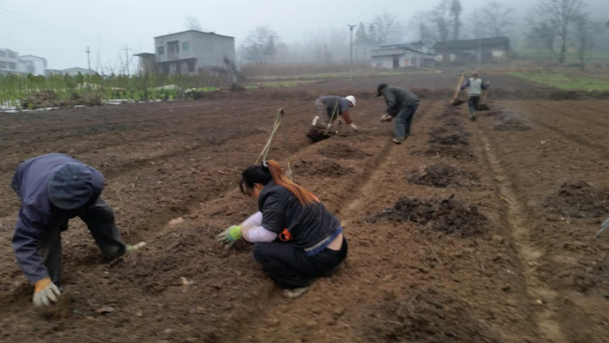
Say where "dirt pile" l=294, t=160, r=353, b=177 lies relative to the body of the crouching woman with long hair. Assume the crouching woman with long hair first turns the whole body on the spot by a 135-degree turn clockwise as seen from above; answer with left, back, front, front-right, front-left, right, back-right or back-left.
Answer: front-left

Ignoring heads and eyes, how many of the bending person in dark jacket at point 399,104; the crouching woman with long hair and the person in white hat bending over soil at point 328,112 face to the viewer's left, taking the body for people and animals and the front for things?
2

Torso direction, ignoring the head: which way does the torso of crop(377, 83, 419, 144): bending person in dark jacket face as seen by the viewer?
to the viewer's left

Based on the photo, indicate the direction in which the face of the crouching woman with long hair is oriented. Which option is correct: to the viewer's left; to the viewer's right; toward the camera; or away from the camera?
to the viewer's left

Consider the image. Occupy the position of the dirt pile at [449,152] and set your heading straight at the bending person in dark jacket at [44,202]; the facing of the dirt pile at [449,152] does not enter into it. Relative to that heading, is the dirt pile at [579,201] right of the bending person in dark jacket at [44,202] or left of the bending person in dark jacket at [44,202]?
left

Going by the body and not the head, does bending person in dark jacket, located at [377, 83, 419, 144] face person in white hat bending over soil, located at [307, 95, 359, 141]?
yes

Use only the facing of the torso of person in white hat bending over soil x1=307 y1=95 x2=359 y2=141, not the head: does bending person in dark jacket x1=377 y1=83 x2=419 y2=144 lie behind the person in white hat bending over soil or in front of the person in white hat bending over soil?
in front

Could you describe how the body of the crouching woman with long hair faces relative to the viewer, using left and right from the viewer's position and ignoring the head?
facing to the left of the viewer

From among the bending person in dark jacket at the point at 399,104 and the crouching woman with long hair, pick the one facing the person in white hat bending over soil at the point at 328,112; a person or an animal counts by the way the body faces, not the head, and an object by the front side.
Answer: the bending person in dark jacket
